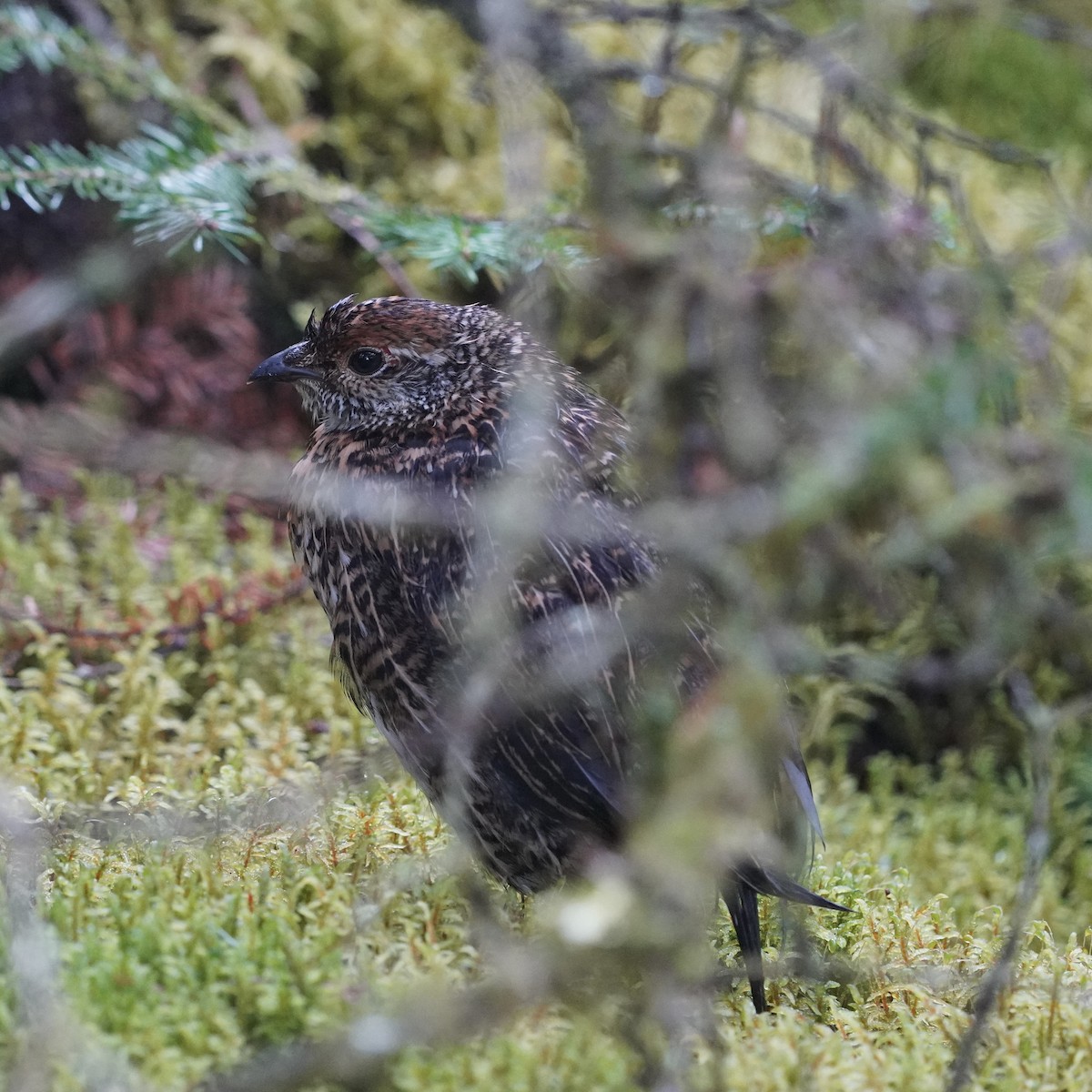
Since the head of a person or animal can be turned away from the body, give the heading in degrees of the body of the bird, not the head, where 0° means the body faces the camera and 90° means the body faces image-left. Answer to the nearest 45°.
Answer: approximately 90°
